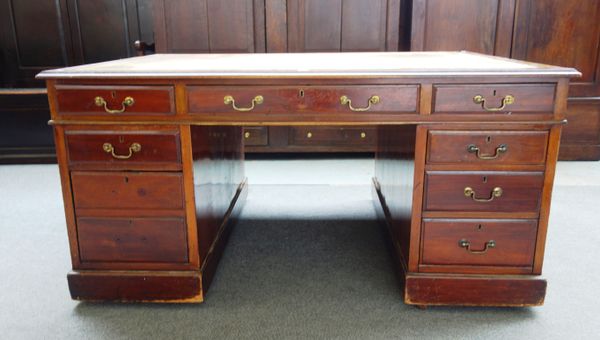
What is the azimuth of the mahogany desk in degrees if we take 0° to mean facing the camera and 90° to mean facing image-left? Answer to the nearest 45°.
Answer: approximately 0°
